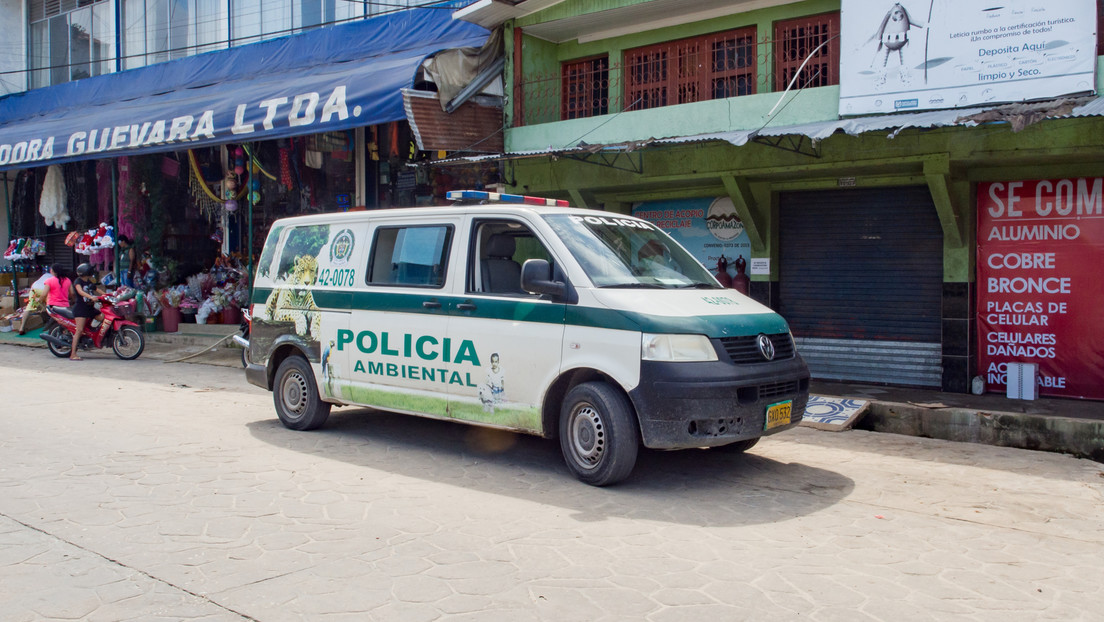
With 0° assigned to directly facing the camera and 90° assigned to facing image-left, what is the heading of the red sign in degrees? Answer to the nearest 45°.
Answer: approximately 0°

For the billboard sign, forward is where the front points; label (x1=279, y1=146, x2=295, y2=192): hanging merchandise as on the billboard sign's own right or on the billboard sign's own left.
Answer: on the billboard sign's own right

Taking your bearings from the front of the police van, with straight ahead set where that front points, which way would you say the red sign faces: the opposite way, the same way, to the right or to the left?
to the right

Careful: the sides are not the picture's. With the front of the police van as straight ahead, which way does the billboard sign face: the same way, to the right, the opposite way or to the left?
to the right

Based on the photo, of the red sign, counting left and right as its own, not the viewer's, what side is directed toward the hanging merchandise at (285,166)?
right

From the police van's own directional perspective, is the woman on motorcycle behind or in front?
behind

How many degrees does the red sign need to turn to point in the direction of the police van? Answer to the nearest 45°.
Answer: approximately 45° to its right

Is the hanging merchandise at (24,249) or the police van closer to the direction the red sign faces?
the police van

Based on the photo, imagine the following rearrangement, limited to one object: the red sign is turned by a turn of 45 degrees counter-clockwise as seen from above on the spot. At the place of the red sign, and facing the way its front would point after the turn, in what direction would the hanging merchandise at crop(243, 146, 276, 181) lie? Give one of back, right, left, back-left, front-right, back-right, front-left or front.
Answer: back-right

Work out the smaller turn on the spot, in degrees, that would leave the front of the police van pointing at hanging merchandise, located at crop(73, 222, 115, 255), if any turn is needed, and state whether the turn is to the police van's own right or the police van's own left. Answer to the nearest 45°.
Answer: approximately 180°

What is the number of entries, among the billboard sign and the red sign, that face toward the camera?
2

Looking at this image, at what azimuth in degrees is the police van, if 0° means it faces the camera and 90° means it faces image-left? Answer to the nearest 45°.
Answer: approximately 315°

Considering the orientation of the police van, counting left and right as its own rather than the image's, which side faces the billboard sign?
left
